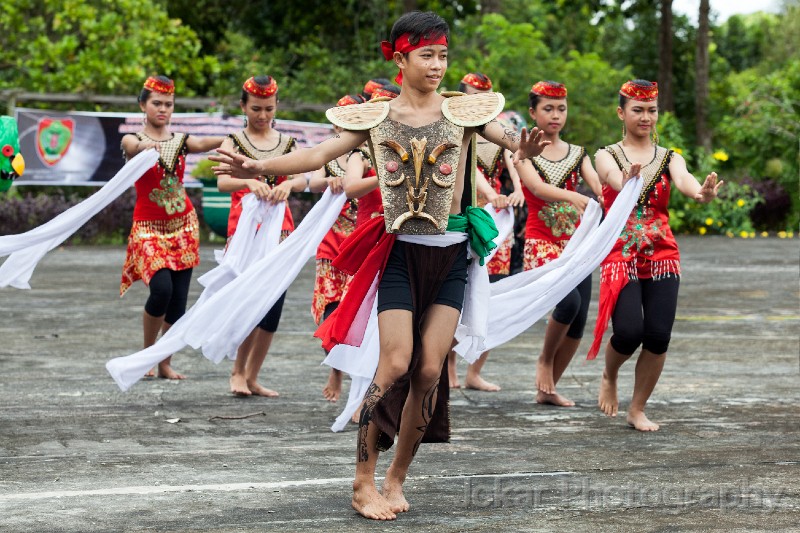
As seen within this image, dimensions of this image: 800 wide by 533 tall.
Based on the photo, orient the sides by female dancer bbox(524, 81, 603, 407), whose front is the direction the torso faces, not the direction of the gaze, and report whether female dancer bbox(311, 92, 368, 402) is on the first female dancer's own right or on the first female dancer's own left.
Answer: on the first female dancer's own right

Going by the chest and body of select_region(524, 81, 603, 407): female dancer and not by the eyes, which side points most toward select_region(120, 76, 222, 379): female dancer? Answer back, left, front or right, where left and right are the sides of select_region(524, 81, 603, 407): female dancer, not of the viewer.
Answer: right

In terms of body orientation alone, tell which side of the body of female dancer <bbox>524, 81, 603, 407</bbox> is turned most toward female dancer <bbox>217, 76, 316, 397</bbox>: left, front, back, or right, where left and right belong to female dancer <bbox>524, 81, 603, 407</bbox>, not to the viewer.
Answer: right

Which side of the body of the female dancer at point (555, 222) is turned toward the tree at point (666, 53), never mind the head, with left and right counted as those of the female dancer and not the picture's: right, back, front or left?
back

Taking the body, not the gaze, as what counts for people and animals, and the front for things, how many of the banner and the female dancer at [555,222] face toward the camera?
2

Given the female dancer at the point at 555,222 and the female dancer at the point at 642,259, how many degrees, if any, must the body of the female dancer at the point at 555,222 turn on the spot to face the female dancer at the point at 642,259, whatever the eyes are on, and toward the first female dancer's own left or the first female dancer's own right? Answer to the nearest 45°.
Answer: approximately 45° to the first female dancer's own left

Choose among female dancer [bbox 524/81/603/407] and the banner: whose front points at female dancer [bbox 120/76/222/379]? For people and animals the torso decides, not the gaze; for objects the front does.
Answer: the banner

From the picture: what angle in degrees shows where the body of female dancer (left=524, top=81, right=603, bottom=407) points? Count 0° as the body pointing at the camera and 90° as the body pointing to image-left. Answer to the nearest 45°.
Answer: approximately 0°

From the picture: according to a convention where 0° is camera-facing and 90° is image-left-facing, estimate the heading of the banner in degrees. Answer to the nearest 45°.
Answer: approximately 0°
